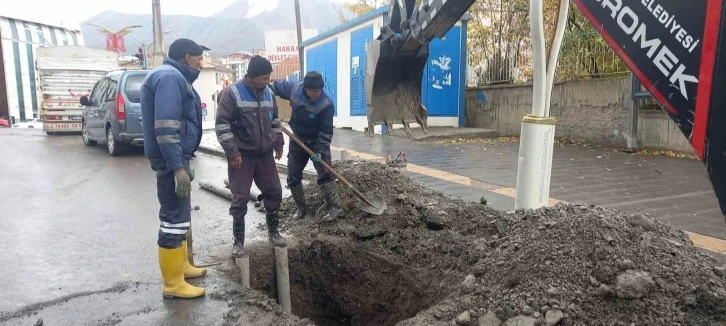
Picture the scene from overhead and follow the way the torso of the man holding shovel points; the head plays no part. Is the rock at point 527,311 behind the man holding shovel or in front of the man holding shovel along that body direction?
in front

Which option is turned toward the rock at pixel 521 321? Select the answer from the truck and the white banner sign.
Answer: the white banner sign

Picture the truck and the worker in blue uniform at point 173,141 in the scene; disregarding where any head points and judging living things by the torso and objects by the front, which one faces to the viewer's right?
the worker in blue uniform

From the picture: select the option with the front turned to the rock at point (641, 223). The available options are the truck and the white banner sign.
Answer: the white banner sign

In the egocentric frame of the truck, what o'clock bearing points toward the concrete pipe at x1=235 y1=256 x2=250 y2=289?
The concrete pipe is roughly at 6 o'clock from the truck.

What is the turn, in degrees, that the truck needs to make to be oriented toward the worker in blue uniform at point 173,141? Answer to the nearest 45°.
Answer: approximately 180°

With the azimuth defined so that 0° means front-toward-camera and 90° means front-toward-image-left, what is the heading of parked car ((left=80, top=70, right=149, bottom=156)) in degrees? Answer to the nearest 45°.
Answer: approximately 135°

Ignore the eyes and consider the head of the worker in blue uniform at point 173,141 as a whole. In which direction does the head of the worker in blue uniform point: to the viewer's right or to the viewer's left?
to the viewer's right
